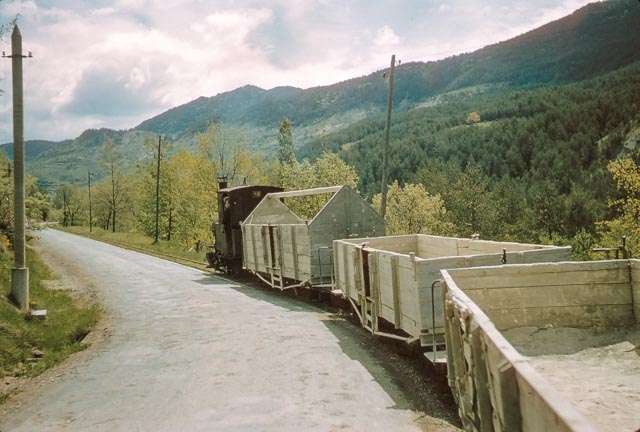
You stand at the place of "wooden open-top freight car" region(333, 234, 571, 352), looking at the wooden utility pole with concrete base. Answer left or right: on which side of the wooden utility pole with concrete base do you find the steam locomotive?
right

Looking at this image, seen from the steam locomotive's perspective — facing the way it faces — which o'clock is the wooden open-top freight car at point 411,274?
The wooden open-top freight car is roughly at 7 o'clock from the steam locomotive.

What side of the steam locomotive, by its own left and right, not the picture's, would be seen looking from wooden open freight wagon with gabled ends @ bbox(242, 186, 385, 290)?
back

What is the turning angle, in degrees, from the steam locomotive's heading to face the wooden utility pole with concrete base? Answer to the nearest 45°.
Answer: approximately 90° to its left

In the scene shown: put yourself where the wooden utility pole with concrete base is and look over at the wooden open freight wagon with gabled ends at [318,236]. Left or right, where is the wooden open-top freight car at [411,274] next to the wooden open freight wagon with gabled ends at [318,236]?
right

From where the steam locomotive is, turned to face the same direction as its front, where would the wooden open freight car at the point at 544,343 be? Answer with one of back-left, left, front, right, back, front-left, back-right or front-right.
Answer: back-left

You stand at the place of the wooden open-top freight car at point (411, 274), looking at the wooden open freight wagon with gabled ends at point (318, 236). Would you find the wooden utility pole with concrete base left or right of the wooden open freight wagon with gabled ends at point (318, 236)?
left

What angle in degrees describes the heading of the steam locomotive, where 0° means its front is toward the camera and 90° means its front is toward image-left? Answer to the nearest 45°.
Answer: approximately 135°
